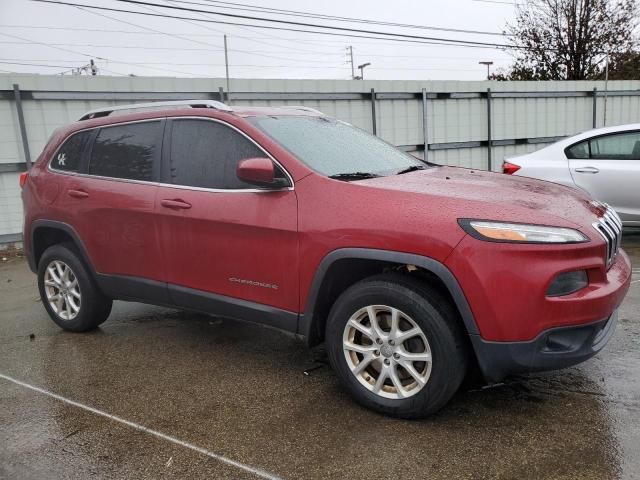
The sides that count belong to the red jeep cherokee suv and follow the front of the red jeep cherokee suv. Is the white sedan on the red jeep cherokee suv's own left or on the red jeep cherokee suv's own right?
on the red jeep cherokee suv's own left

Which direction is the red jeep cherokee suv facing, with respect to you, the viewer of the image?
facing the viewer and to the right of the viewer

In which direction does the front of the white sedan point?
to the viewer's right

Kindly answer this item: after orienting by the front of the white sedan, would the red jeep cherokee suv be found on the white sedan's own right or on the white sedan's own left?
on the white sedan's own right

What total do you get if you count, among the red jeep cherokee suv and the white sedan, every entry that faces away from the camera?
0
